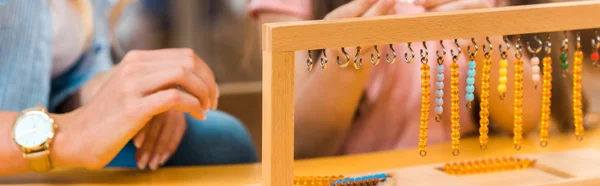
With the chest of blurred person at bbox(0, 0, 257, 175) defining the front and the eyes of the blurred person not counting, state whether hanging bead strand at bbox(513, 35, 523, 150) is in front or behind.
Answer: in front

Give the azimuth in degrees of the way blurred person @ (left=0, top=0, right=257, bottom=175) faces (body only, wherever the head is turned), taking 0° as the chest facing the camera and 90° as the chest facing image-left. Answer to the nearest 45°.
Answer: approximately 315°

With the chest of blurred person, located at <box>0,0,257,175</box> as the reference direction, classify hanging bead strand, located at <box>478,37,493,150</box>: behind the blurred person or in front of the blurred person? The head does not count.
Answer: in front

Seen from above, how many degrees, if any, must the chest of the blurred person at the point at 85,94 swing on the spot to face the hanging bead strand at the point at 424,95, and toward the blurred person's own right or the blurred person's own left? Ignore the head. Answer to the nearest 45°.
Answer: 0° — they already face it

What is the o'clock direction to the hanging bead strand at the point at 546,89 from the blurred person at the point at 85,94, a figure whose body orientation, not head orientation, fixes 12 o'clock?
The hanging bead strand is roughly at 11 o'clock from the blurred person.

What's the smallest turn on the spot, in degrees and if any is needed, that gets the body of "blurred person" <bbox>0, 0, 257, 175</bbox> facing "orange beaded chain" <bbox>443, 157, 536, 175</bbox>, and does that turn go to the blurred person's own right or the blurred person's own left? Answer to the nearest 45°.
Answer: approximately 45° to the blurred person's own left

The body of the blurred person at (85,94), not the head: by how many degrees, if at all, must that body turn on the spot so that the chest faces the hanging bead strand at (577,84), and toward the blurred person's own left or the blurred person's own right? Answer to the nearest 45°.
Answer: approximately 45° to the blurred person's own left

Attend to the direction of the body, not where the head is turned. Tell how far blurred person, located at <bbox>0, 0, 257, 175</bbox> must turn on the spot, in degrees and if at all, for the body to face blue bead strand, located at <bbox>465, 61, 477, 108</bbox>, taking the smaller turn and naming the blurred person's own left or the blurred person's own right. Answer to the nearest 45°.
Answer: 0° — they already face it
